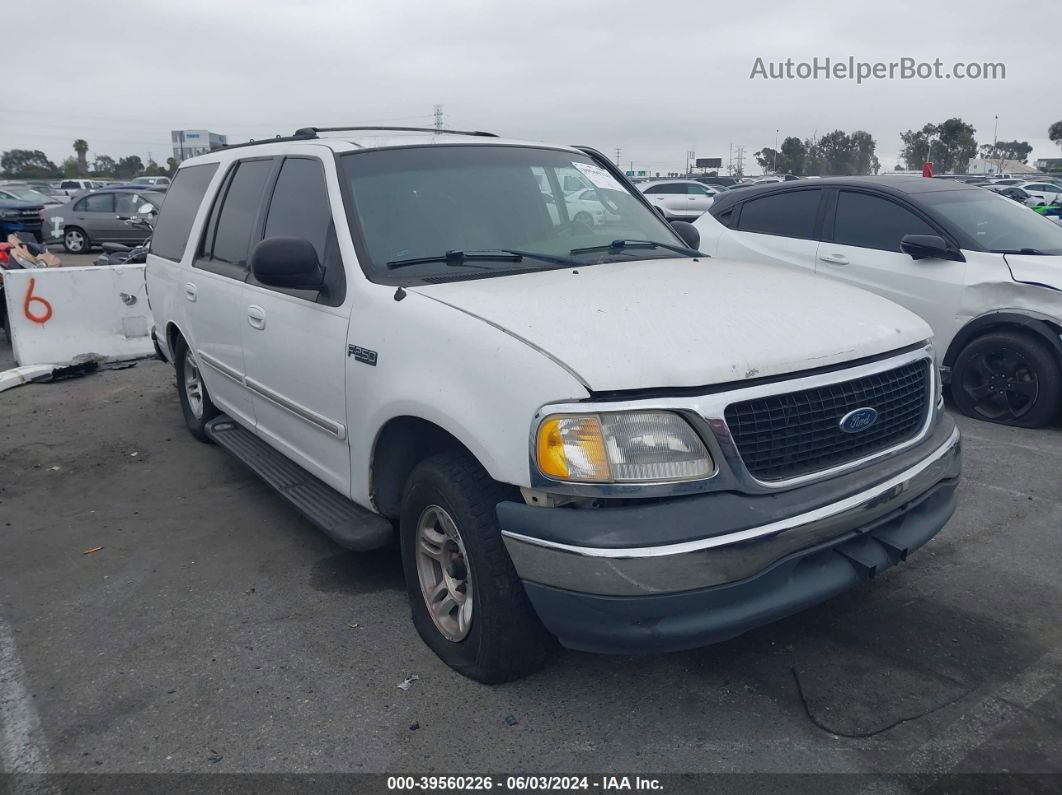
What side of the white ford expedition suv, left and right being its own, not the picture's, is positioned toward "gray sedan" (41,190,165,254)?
back

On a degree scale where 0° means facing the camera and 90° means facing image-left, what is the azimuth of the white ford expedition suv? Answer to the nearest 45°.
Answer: approximately 315°

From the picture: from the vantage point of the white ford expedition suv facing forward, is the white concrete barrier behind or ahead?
behind
